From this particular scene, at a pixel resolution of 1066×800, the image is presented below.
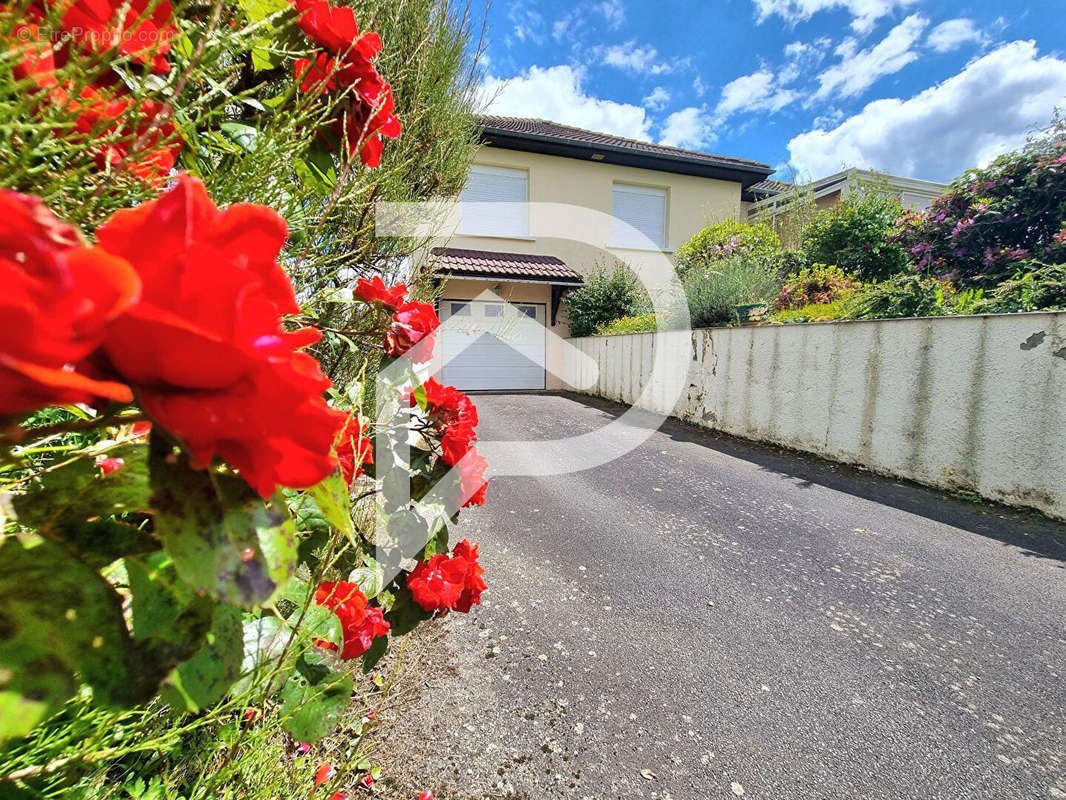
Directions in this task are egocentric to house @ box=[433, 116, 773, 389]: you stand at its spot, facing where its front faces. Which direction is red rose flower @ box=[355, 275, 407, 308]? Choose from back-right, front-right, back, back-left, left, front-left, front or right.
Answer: front

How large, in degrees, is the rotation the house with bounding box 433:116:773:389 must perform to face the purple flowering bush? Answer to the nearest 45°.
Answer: approximately 45° to its left

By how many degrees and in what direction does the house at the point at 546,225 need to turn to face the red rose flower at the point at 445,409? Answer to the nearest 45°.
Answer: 0° — it already faces it

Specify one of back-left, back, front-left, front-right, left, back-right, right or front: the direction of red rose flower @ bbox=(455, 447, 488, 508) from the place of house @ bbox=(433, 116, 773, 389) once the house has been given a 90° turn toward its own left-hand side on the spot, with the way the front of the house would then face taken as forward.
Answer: right

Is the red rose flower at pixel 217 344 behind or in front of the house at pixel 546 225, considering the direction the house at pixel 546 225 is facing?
in front

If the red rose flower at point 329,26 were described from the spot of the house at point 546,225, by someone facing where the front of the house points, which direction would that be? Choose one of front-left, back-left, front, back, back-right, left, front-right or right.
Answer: front

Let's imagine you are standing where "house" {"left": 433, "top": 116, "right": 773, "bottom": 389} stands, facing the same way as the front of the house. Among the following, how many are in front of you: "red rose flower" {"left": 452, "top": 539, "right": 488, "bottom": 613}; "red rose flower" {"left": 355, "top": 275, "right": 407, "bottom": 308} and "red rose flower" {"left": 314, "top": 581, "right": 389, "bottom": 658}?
3

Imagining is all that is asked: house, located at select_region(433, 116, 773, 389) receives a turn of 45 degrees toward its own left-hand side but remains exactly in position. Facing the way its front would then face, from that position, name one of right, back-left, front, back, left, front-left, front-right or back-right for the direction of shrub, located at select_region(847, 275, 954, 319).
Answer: front

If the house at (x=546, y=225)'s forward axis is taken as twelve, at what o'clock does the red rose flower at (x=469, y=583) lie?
The red rose flower is roughly at 12 o'clock from the house.

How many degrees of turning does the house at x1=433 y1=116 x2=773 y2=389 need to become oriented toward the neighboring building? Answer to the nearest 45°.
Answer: approximately 90° to its left

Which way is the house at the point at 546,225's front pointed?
toward the camera

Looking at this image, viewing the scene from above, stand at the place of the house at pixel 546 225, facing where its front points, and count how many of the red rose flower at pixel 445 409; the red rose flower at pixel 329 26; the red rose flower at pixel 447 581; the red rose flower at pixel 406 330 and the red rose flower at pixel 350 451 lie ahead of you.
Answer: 5

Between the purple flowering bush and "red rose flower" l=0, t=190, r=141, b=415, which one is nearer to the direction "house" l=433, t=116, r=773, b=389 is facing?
the red rose flower

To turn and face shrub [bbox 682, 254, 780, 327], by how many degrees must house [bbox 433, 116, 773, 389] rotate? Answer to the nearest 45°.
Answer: approximately 45° to its left

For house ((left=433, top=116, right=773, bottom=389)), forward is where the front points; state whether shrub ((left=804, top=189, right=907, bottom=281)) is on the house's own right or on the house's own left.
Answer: on the house's own left

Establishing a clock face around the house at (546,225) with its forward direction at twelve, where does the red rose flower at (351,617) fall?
The red rose flower is roughly at 12 o'clock from the house.
